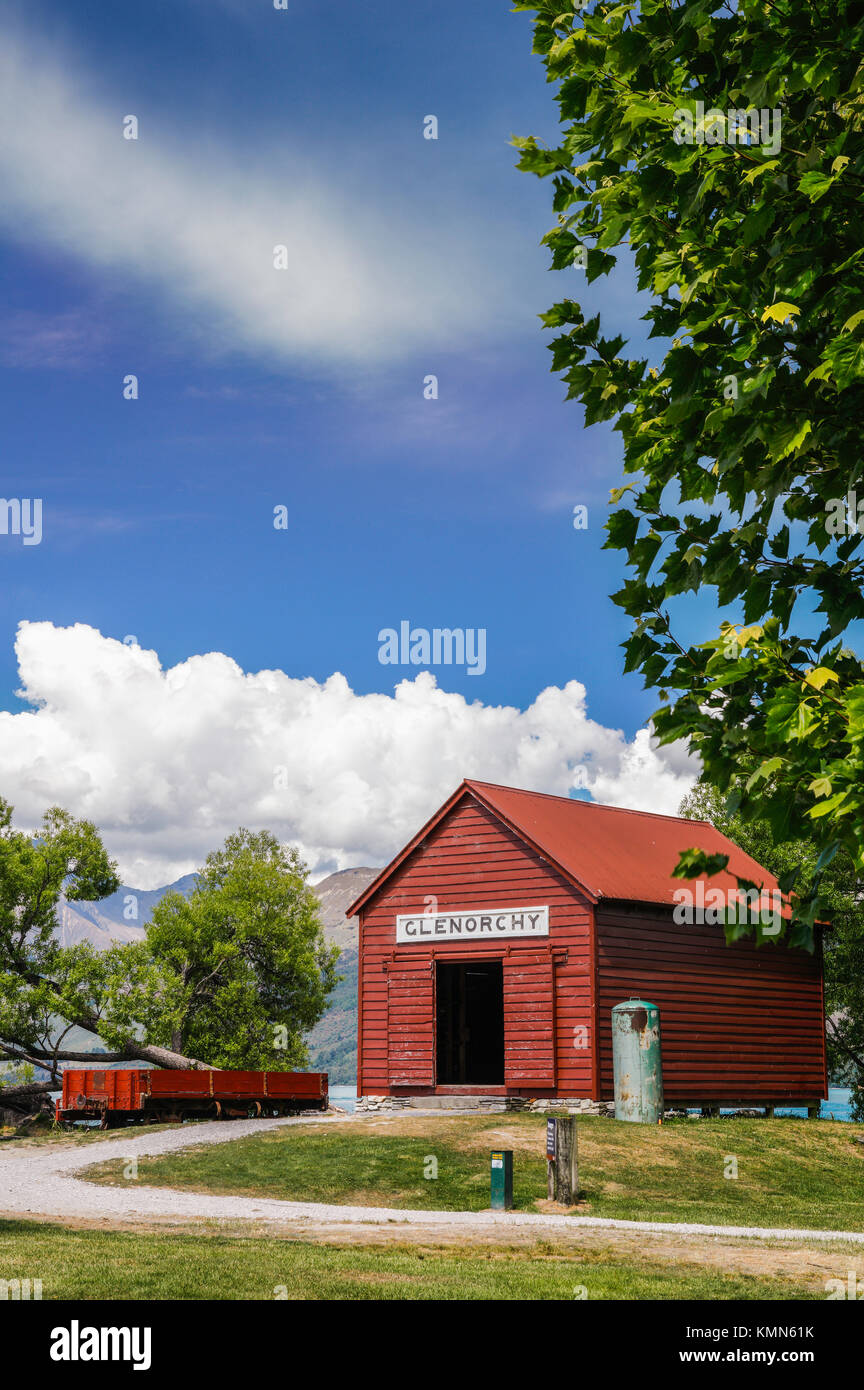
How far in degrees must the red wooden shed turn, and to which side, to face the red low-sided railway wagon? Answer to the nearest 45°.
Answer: approximately 45° to its right

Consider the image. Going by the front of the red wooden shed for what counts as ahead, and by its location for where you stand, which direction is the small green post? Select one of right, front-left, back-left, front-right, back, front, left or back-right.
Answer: front-left

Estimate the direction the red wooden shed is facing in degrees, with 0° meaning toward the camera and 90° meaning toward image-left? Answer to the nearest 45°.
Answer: approximately 45°

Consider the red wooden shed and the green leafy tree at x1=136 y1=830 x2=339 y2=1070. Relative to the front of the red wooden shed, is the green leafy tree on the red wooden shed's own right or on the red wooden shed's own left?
on the red wooden shed's own right

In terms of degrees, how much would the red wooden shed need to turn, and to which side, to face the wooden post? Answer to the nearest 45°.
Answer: approximately 45° to its left

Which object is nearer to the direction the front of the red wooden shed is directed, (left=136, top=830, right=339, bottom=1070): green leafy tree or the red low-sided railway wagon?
the red low-sided railway wagon
